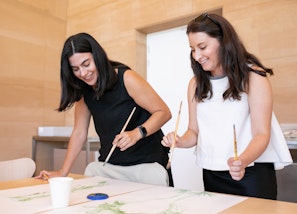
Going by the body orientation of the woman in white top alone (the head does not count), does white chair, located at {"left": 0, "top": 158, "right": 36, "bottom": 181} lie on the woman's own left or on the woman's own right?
on the woman's own right

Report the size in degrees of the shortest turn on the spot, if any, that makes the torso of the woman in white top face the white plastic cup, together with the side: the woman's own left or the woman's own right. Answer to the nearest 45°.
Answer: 0° — they already face it

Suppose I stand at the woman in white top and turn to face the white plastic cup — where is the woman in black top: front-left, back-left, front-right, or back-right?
front-right

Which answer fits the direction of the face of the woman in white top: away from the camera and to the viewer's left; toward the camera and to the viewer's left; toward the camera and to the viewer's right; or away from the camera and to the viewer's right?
toward the camera and to the viewer's left

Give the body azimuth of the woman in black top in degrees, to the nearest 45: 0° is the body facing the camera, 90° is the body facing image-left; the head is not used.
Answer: approximately 45°

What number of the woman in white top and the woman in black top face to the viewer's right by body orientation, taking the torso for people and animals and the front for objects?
0

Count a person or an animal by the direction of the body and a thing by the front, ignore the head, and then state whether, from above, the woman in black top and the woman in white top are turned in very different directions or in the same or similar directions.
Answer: same or similar directions

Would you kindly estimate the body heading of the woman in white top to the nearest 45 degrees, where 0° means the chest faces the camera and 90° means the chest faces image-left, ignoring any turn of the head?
approximately 45°

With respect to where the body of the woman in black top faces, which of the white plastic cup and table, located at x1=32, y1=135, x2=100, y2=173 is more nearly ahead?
the white plastic cup

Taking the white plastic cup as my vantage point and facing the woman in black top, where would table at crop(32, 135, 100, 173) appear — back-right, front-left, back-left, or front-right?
front-left

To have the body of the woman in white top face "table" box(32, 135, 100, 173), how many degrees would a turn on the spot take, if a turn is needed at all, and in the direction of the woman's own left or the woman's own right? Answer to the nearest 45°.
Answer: approximately 90° to the woman's own right
